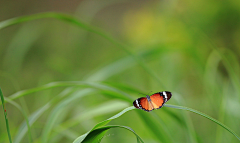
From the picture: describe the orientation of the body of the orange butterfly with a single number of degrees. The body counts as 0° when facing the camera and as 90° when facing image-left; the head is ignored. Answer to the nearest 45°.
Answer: approximately 180°
